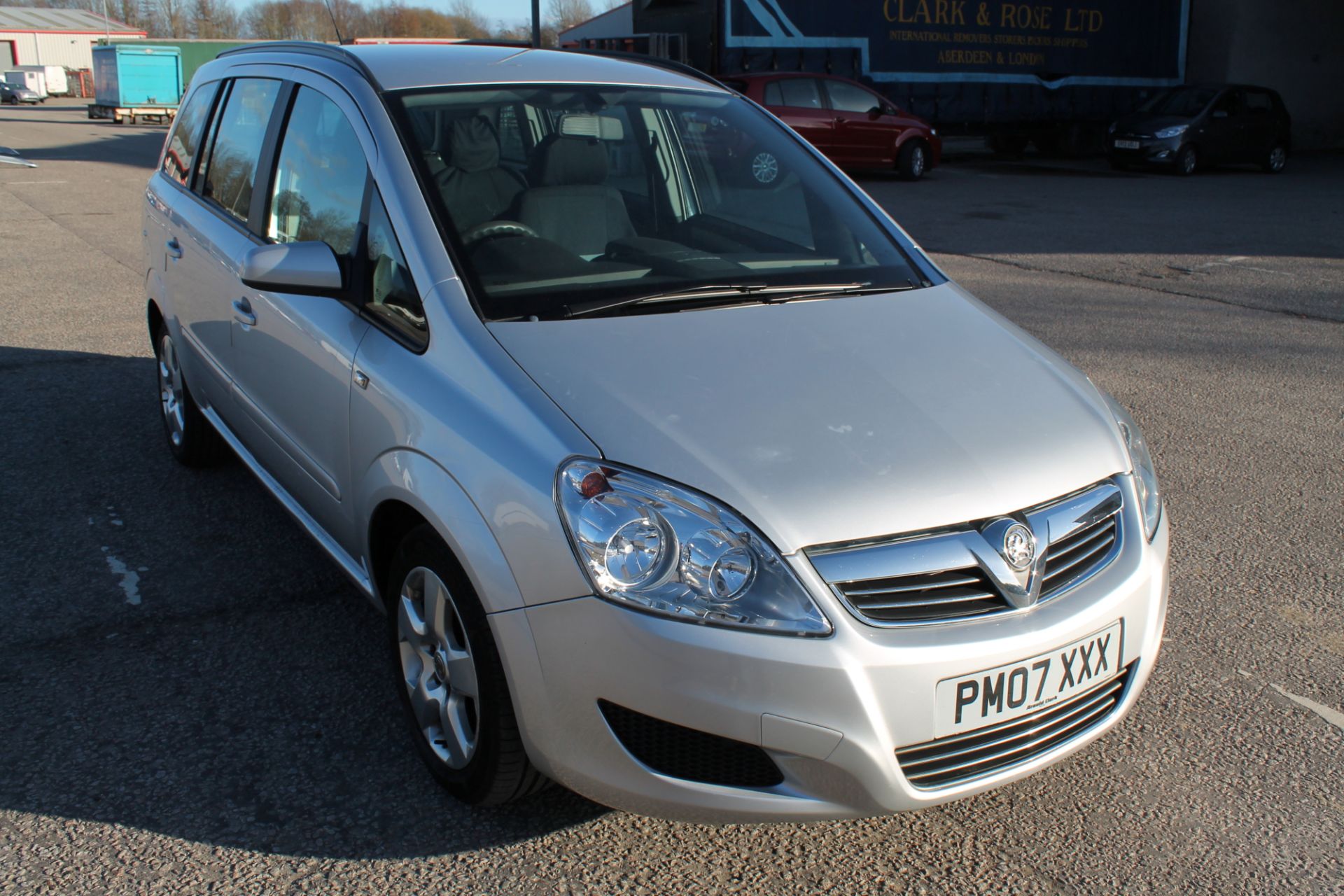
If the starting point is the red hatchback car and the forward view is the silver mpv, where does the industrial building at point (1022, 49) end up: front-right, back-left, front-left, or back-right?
back-left

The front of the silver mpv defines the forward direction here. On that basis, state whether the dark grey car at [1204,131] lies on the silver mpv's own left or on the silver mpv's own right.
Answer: on the silver mpv's own left

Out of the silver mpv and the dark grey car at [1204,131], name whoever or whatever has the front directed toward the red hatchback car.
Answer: the dark grey car

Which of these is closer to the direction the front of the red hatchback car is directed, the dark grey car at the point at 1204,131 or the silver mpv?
the dark grey car

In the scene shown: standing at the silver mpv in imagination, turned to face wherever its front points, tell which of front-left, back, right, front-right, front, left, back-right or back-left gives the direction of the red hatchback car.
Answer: back-left

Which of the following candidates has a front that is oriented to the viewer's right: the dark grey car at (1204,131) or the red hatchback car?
the red hatchback car

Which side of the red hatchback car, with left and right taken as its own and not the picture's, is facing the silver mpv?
right

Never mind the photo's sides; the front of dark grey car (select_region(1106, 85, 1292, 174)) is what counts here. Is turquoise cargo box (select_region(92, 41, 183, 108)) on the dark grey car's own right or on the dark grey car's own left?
on the dark grey car's own right

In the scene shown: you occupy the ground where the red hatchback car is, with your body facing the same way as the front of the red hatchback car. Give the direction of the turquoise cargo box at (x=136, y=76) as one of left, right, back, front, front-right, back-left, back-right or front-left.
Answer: back-left

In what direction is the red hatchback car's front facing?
to the viewer's right

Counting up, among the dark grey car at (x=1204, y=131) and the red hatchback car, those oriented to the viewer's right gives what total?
1

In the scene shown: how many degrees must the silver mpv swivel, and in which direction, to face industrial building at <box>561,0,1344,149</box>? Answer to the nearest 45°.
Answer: approximately 135° to its left
